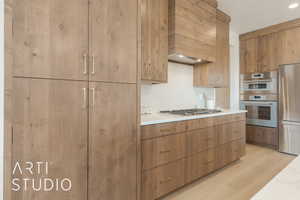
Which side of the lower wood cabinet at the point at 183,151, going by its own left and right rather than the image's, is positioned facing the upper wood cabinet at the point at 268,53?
left

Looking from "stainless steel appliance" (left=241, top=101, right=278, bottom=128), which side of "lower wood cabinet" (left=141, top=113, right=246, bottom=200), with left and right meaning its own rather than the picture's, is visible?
left

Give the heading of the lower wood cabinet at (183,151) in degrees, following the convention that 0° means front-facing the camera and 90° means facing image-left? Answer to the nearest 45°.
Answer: approximately 315°

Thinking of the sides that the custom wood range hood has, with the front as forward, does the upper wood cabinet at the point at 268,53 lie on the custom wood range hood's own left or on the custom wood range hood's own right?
on the custom wood range hood's own left

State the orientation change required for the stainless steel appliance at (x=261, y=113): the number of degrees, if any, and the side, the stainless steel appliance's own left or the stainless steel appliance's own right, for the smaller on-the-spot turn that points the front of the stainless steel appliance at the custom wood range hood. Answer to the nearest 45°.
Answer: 0° — it already faces it

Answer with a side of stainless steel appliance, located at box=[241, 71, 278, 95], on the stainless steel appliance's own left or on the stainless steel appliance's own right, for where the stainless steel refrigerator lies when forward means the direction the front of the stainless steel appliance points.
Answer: on the stainless steel appliance's own left

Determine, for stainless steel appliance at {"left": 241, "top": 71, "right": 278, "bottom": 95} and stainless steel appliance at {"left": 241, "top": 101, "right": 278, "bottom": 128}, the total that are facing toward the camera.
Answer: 2

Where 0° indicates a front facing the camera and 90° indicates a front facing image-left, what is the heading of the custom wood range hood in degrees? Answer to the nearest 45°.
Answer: approximately 315°

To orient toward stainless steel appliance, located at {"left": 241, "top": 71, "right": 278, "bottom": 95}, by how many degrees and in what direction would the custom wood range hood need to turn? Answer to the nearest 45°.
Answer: approximately 90° to its left
